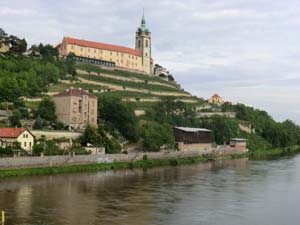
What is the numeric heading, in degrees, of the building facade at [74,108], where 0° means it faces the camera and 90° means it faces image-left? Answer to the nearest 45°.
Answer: approximately 315°

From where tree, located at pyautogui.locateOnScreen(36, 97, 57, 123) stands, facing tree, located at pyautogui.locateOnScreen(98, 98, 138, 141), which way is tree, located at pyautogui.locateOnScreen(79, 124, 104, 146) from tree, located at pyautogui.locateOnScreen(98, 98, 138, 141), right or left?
right

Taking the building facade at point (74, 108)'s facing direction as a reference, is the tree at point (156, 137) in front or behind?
in front

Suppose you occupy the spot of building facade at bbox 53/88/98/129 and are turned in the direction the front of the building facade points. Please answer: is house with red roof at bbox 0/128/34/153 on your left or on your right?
on your right

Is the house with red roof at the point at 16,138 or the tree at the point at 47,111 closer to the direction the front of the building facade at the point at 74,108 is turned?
the house with red roof

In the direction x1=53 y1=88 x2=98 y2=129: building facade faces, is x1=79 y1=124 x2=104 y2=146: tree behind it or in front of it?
in front

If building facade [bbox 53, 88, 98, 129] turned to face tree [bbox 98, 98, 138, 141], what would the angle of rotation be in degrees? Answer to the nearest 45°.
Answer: approximately 45° to its left

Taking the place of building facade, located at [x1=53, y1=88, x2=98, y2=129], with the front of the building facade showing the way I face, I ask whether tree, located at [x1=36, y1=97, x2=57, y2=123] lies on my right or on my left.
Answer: on my right
